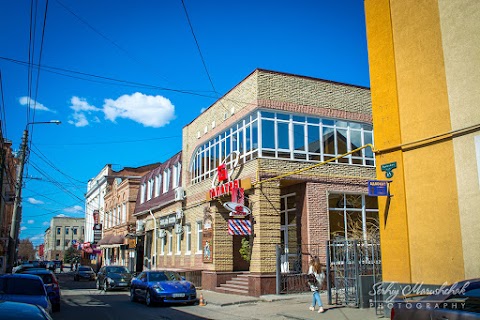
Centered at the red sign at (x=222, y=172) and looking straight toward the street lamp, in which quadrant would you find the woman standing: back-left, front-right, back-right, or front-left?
back-left

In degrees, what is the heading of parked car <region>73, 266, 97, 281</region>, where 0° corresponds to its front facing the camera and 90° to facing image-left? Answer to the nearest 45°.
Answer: approximately 315°

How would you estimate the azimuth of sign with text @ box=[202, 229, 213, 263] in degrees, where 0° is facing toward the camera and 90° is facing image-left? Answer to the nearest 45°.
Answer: approximately 45°

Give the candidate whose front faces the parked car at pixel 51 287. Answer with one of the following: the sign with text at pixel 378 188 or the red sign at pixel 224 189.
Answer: the red sign

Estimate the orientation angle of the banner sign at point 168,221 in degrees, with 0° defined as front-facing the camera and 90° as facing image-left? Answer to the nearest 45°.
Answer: approximately 45°

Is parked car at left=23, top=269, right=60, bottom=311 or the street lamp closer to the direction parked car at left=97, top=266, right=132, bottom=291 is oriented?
the parked car

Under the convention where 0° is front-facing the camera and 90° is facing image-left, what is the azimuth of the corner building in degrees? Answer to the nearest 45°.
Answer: approximately 45°
